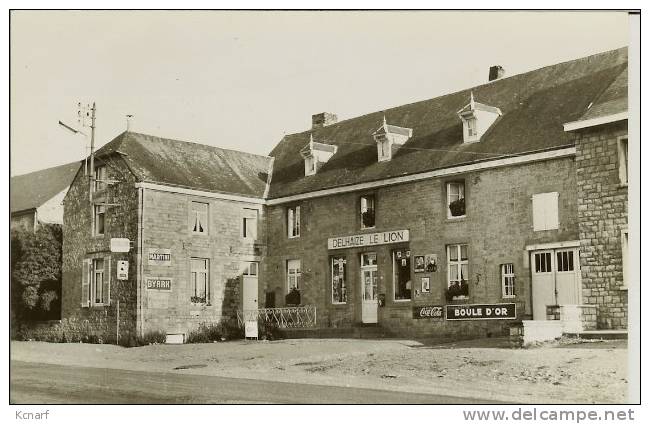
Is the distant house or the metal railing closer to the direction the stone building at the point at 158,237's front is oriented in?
the metal railing

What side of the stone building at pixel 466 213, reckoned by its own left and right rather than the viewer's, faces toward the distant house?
right

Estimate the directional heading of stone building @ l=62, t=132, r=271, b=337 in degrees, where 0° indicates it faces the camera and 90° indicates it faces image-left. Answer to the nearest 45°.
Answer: approximately 315°

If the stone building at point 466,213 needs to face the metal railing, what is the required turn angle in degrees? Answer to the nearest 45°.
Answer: approximately 90° to its right

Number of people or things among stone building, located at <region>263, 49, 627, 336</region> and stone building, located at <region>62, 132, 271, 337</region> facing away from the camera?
0
